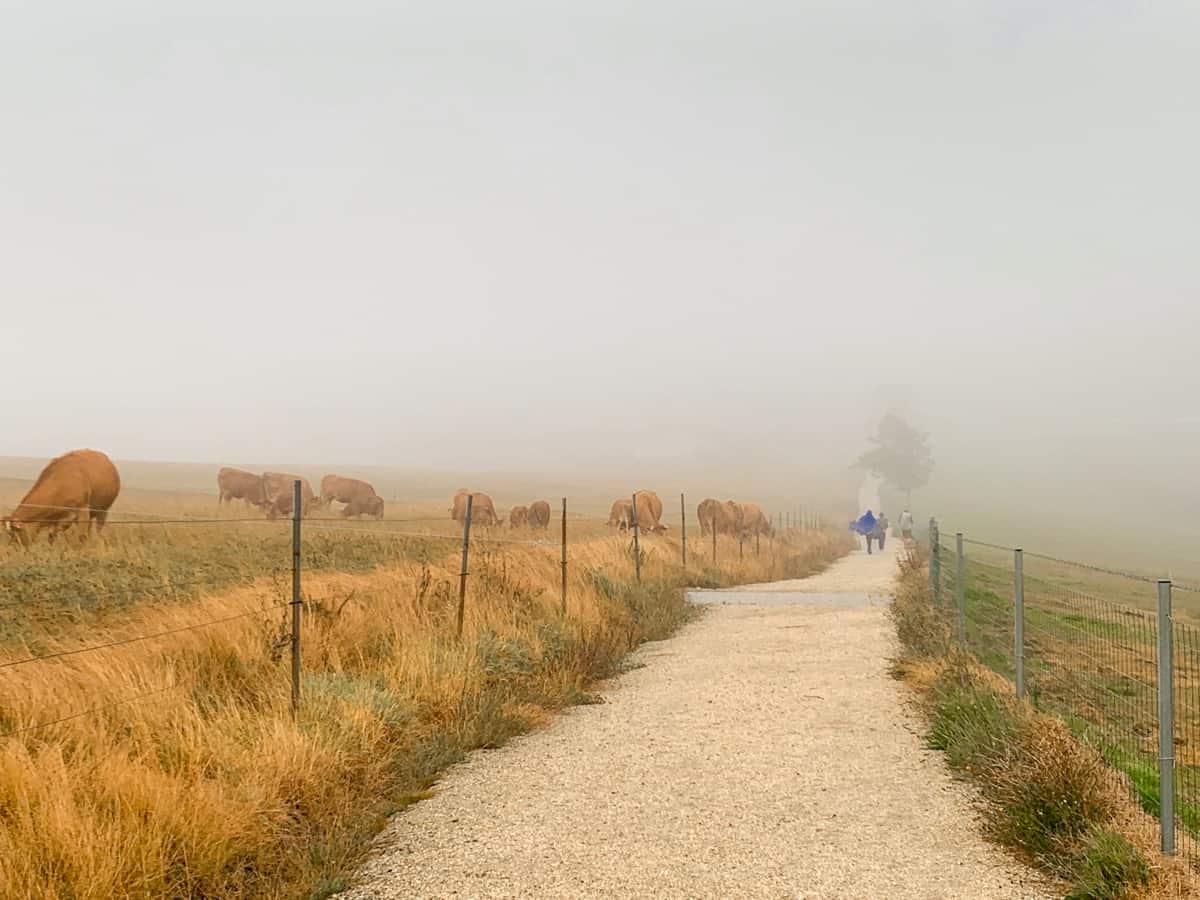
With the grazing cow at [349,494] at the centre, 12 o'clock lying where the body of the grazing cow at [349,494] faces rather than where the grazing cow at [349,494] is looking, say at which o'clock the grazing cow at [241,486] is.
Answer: the grazing cow at [241,486] is roughly at 6 o'clock from the grazing cow at [349,494].

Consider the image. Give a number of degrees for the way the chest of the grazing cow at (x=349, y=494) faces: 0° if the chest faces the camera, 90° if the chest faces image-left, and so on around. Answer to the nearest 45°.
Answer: approximately 270°

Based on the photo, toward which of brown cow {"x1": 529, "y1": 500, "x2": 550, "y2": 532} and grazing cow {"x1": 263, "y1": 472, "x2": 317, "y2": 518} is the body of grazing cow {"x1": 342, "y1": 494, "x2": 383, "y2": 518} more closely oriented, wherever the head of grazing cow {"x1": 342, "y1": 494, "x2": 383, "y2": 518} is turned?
the grazing cow

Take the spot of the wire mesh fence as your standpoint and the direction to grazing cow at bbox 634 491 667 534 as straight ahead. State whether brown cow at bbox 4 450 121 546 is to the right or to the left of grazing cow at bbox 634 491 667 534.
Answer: left

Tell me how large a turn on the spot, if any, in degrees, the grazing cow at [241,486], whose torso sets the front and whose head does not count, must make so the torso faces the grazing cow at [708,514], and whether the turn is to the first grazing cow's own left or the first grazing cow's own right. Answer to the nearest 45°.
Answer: approximately 45° to the first grazing cow's own right

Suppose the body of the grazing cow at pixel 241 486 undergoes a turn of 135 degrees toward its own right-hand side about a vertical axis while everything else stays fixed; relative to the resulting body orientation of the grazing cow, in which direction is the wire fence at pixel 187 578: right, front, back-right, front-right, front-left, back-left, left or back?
front-left

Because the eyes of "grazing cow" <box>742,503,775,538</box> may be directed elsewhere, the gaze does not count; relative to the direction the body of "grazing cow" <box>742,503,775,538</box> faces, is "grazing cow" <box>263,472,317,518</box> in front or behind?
behind

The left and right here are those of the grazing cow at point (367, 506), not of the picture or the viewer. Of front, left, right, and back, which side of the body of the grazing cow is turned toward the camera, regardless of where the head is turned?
left

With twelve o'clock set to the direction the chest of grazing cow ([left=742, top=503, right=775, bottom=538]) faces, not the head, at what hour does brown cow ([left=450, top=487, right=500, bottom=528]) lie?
The brown cow is roughly at 5 o'clock from the grazing cow.

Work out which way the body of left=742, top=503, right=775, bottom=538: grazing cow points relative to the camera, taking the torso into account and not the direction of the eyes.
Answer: to the viewer's right
